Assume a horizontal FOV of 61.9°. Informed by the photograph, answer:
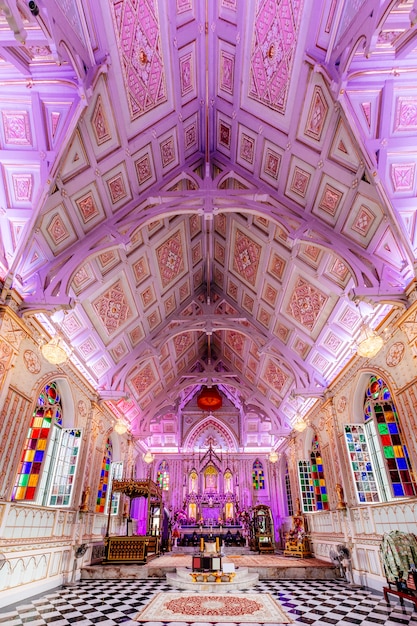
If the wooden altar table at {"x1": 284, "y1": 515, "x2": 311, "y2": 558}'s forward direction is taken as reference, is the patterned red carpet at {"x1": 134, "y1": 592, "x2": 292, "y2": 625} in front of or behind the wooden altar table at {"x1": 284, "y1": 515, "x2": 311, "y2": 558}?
in front

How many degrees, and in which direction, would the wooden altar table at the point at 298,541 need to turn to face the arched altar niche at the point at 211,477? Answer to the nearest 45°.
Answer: approximately 135° to its right

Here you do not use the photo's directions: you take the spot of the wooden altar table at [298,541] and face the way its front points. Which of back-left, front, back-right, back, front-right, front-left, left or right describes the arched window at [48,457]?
front-right

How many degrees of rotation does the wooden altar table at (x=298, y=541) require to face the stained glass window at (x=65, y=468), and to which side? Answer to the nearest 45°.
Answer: approximately 45° to its right

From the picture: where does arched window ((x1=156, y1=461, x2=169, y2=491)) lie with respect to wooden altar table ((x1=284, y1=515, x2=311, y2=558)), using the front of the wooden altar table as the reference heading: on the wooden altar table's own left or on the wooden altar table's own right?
on the wooden altar table's own right

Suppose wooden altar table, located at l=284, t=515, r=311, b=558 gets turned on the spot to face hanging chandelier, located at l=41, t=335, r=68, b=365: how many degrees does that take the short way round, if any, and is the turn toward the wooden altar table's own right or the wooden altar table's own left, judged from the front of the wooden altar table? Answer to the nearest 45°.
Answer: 0° — it already faces it

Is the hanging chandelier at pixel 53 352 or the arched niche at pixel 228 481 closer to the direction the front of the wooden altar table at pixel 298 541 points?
the hanging chandelier

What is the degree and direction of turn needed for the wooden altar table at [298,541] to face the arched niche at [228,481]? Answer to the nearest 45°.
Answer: approximately 135° to its right

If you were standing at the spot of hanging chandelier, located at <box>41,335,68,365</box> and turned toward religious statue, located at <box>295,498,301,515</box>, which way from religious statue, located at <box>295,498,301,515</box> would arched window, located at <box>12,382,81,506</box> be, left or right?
left
